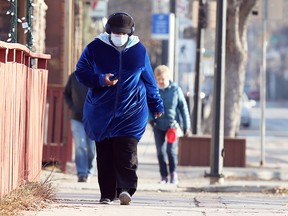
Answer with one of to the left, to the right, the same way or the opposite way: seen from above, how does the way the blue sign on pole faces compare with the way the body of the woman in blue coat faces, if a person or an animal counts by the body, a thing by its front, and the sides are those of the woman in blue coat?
the same way

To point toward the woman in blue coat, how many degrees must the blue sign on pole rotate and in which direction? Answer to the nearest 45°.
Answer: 0° — it already faces them

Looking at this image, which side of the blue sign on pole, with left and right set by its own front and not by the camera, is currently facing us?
front

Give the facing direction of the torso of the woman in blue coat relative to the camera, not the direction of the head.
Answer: toward the camera

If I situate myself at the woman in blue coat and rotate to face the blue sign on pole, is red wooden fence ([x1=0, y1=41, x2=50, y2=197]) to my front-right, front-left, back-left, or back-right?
back-left

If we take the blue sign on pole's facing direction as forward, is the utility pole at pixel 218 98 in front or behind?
in front

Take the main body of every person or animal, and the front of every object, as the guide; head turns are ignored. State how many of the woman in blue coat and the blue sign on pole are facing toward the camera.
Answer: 2

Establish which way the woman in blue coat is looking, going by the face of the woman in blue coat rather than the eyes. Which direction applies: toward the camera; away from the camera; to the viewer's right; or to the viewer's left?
toward the camera

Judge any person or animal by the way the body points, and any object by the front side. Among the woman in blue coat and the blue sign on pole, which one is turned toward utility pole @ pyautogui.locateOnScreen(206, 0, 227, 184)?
the blue sign on pole

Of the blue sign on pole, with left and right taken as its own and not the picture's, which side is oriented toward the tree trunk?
front
